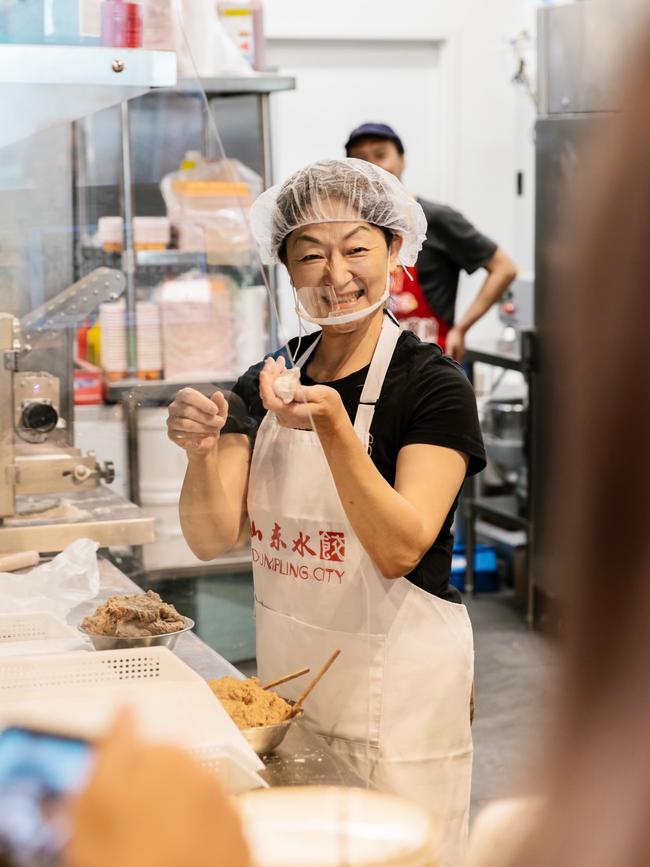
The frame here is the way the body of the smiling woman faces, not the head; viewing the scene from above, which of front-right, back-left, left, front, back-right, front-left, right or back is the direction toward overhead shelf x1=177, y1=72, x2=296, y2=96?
back-right

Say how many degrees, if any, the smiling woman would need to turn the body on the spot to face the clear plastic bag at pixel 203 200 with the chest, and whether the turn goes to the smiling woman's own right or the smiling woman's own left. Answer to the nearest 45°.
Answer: approximately 135° to the smiling woman's own right

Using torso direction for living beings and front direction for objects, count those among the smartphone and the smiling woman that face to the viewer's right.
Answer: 0

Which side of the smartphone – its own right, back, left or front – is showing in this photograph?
front

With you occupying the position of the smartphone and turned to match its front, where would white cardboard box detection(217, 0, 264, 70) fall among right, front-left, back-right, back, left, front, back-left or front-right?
back

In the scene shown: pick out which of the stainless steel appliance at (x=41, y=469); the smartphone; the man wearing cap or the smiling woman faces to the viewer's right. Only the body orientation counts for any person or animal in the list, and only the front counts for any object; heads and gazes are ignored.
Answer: the stainless steel appliance

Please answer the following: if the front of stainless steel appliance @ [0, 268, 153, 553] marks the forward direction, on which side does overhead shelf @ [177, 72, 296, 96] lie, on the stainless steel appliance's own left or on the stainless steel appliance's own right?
on the stainless steel appliance's own left
